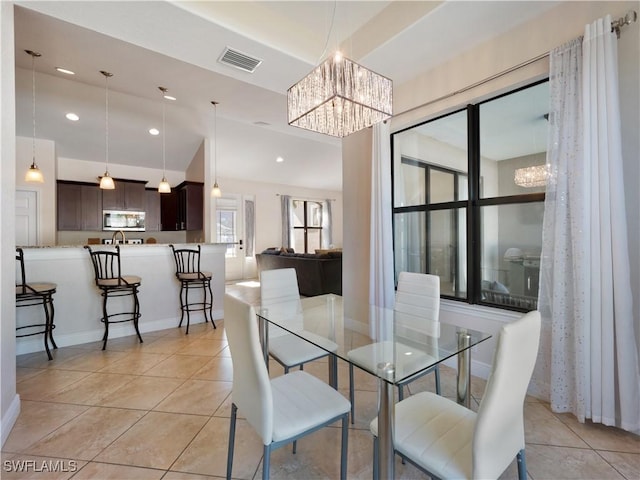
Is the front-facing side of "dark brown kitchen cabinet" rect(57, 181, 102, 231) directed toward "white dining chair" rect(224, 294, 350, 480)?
yes

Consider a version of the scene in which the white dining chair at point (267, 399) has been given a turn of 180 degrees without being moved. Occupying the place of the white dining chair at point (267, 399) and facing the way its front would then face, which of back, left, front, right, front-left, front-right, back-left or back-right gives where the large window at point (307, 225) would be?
back-right

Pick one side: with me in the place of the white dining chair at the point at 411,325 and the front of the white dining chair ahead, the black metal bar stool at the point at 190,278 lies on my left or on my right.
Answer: on my right

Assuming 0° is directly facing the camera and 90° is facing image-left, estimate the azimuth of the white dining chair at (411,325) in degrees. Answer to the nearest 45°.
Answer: approximately 45°

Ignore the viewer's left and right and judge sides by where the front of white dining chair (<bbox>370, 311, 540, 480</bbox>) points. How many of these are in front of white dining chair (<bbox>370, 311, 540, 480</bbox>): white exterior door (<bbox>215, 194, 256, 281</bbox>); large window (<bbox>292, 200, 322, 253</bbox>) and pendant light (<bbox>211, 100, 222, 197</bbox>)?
3

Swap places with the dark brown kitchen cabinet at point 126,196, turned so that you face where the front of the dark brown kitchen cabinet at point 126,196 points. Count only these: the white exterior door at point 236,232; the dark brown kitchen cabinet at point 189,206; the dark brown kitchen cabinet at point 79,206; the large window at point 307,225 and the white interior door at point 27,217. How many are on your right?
2

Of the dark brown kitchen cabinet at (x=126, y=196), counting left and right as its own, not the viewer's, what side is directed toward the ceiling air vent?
front

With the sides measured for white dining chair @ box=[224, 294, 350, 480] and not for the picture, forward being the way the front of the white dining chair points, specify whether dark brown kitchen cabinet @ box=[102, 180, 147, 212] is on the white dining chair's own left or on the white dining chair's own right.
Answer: on the white dining chair's own left

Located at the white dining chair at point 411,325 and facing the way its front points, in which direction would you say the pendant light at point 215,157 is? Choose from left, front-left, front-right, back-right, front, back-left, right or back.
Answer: right

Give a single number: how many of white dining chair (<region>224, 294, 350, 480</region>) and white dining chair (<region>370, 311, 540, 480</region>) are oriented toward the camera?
0

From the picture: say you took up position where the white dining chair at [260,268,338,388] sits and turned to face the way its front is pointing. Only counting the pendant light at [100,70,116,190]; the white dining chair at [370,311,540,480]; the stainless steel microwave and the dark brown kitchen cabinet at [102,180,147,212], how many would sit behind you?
3

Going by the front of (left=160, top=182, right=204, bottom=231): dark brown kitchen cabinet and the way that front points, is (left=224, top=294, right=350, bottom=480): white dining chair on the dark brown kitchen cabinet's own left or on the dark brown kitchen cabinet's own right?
on the dark brown kitchen cabinet's own left
